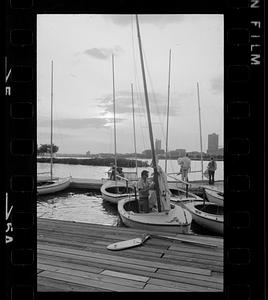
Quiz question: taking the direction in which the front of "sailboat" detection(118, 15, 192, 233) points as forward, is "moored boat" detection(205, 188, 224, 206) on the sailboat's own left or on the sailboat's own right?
on the sailboat's own left

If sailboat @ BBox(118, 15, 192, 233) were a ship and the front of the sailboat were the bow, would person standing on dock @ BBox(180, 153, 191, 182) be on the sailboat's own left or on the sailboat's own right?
on the sailboat's own left

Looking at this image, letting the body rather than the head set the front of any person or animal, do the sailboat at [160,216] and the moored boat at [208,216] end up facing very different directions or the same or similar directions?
very different directions

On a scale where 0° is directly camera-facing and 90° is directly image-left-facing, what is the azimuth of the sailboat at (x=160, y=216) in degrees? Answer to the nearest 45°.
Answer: approximately 315°

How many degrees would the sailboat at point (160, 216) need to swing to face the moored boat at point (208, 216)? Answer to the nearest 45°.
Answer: approximately 90° to its left
